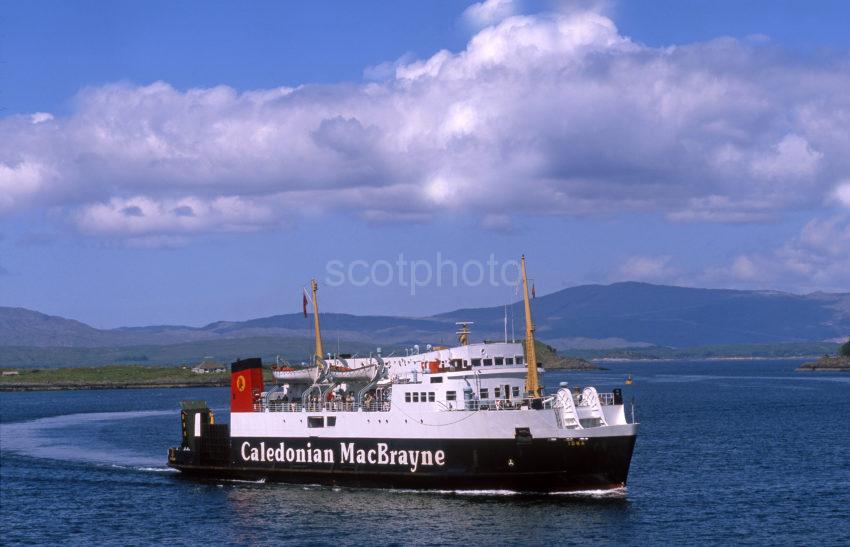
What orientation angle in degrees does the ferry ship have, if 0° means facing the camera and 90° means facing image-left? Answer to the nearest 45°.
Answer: approximately 315°
